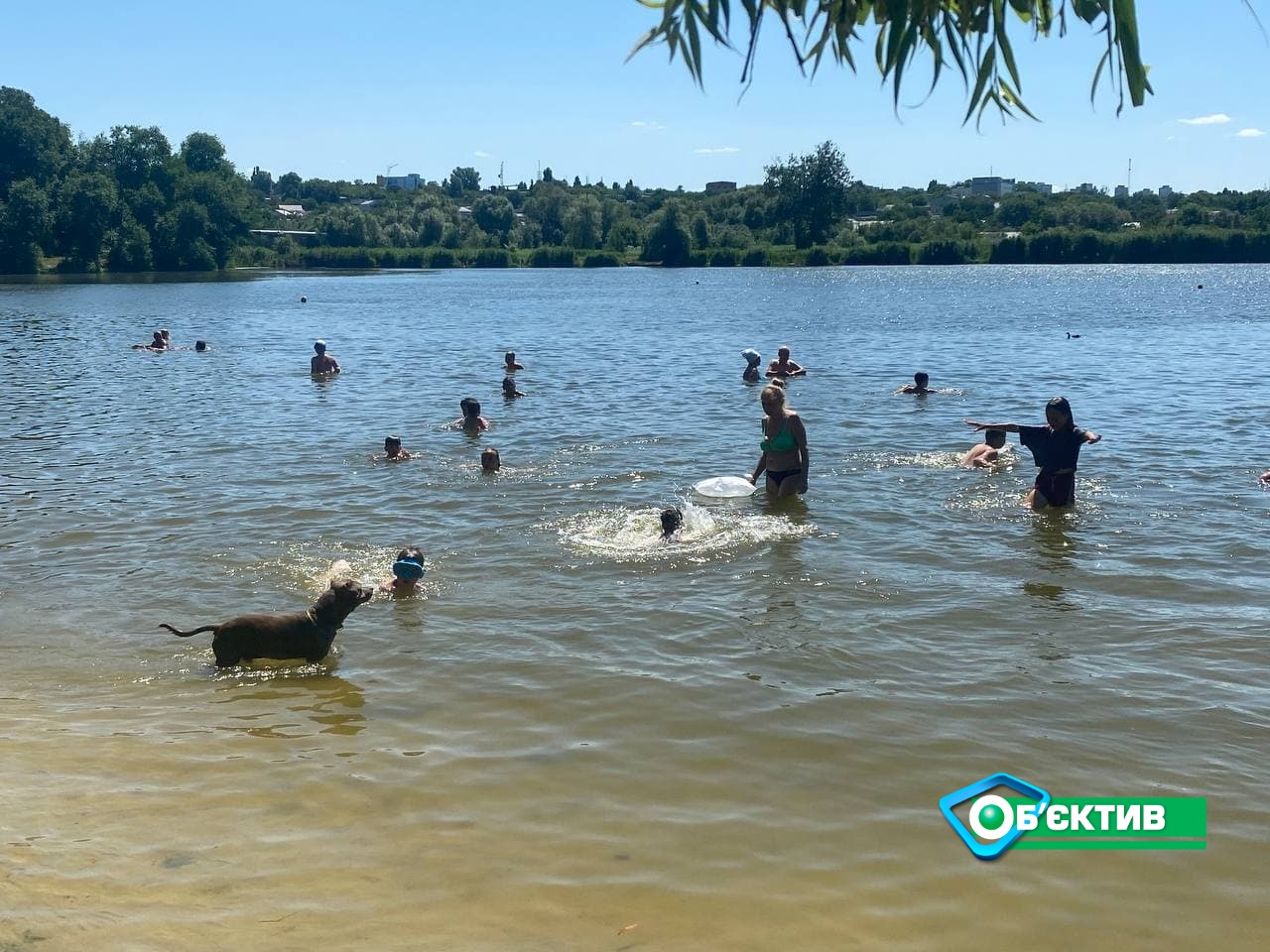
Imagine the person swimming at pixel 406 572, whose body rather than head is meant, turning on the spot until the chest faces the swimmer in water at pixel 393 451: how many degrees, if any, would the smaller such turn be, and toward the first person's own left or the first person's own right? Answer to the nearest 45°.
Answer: approximately 135° to the first person's own right

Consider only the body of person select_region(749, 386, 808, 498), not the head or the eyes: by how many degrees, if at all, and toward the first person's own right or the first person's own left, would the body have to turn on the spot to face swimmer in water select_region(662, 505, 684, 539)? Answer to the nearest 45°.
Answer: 0° — they already face them

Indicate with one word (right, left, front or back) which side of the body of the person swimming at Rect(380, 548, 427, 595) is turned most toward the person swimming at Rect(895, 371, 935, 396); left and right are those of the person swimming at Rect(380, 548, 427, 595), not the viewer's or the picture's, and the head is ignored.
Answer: back

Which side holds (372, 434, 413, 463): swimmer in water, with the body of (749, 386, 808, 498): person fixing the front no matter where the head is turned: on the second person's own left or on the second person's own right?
on the second person's own right

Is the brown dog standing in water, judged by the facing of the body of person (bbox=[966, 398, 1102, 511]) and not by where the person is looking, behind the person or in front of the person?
in front

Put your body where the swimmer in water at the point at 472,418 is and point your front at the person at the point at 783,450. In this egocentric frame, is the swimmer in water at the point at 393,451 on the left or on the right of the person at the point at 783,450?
right

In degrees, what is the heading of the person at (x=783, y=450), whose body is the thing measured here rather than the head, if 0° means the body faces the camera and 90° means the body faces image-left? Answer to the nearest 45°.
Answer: approximately 45°

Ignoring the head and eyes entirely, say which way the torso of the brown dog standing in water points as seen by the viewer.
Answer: to the viewer's right

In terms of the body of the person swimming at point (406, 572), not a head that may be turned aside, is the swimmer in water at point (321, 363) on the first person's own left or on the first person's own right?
on the first person's own right
